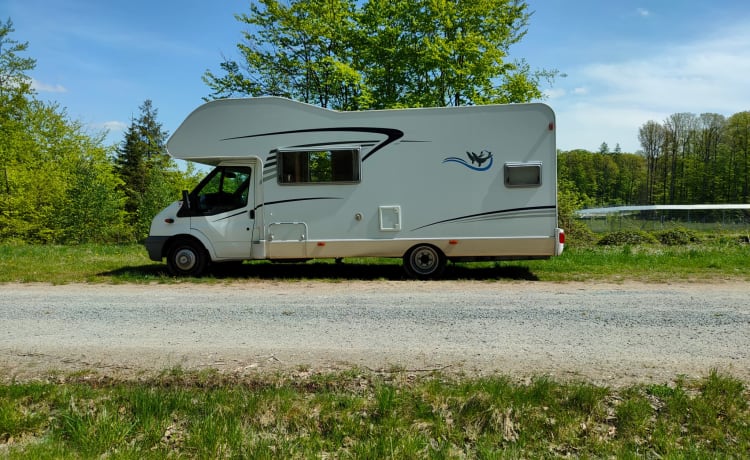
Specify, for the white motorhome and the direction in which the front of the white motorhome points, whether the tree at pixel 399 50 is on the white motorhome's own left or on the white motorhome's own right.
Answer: on the white motorhome's own right

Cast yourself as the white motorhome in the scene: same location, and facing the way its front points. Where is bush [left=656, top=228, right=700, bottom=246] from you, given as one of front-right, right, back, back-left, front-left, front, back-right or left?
back-right

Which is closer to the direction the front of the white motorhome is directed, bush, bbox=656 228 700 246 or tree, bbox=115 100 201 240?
the tree

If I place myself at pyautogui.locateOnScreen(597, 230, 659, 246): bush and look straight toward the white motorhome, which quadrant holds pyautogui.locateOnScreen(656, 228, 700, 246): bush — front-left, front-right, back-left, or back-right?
back-left

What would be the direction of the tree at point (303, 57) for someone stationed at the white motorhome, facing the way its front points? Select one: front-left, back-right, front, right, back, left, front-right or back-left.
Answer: right

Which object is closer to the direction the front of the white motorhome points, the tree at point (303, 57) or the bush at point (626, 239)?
the tree

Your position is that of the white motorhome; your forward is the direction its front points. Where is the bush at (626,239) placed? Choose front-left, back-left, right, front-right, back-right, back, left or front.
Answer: back-right

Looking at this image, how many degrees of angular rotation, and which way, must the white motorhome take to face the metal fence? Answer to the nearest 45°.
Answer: approximately 135° to its right

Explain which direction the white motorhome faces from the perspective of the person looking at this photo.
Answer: facing to the left of the viewer
